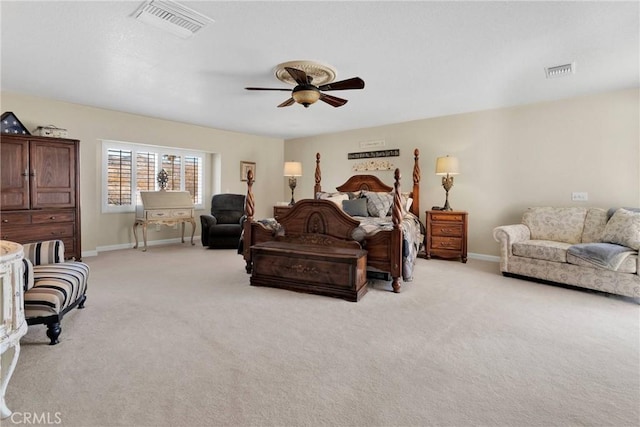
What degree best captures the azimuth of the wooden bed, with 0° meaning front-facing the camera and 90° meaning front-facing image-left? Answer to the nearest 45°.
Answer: approximately 45°

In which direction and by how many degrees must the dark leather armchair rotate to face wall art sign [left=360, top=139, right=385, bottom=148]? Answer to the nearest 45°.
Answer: approximately 90° to its left

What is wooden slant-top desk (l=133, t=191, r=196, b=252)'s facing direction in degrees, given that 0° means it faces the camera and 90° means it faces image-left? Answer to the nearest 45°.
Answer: approximately 315°

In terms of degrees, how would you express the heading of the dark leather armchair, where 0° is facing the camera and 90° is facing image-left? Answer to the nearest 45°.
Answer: approximately 0°

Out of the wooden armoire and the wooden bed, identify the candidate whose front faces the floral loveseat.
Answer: the wooden armoire

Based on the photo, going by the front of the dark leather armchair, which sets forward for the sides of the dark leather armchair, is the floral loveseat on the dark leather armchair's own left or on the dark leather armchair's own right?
on the dark leather armchair's own left

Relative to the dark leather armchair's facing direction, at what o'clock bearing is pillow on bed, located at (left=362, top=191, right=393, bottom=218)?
The pillow on bed is roughly at 10 o'clock from the dark leather armchair.
